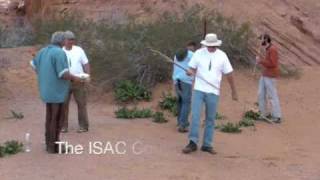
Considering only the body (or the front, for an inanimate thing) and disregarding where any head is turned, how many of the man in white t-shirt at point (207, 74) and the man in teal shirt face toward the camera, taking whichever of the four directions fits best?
1

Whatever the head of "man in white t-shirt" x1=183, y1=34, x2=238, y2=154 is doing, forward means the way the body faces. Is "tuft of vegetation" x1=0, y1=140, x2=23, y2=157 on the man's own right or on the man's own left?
on the man's own right

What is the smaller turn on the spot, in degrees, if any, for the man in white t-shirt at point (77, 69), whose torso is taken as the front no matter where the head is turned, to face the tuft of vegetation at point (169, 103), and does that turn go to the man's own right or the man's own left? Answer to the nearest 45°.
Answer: approximately 180°

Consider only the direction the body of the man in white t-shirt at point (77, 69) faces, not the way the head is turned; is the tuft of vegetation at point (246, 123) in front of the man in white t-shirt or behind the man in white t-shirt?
behind

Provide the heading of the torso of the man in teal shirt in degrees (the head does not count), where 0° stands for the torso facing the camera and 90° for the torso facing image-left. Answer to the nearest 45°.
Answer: approximately 225°
